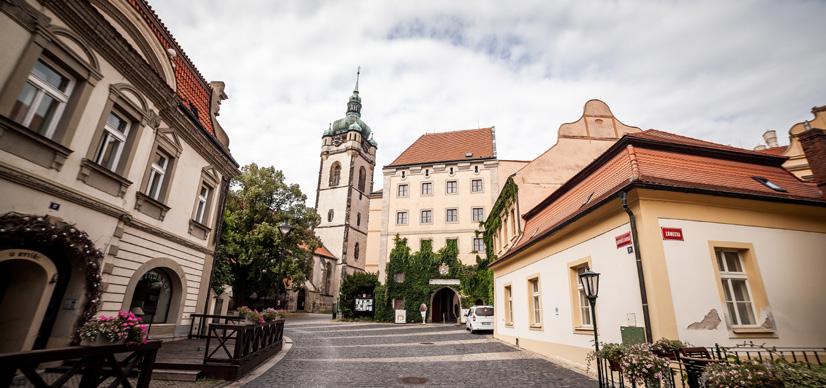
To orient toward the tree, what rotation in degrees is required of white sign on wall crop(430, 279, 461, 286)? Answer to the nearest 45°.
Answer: approximately 45° to its right

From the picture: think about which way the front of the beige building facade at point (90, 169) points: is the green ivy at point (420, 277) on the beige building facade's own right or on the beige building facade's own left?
on the beige building facade's own left

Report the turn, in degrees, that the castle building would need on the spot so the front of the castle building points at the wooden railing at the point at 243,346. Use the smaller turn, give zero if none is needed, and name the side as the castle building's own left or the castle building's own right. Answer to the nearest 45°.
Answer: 0° — it already faces it

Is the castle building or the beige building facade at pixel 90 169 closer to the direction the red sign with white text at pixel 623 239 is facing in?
the beige building facade

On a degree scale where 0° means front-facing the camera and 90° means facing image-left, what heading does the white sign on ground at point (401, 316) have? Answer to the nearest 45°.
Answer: approximately 0°

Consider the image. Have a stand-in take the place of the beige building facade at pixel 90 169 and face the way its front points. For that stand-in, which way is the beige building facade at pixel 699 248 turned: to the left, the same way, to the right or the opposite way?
to the right

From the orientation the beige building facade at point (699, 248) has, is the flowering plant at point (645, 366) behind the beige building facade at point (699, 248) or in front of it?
in front

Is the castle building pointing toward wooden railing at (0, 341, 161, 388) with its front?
yes

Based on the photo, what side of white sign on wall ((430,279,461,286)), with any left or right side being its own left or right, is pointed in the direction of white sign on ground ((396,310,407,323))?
right

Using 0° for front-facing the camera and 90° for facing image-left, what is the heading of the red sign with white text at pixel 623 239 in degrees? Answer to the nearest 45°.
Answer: approximately 45°

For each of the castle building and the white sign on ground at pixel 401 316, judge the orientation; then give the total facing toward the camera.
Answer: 2

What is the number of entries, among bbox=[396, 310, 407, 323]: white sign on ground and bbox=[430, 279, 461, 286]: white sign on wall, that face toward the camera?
2
